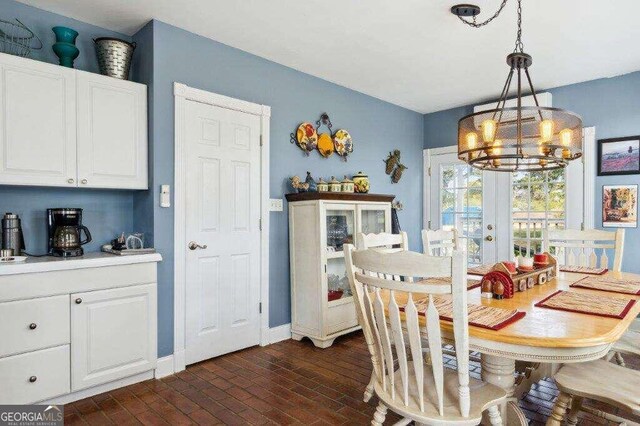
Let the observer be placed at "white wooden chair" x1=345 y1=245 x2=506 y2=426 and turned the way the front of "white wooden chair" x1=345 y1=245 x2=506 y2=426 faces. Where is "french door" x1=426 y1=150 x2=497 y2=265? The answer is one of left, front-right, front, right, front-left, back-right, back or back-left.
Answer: front-left

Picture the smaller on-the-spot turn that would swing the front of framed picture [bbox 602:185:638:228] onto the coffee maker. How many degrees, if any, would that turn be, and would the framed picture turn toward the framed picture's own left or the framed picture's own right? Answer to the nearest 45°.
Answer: approximately 45° to the framed picture's own right

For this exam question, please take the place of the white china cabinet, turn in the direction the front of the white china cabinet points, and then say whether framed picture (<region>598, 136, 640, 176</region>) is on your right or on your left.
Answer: on your left

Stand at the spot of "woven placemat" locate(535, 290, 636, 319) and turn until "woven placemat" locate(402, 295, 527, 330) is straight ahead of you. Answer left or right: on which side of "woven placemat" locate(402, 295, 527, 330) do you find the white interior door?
right

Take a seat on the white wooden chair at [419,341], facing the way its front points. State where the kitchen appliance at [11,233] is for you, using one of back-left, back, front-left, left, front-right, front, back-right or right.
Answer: back-left

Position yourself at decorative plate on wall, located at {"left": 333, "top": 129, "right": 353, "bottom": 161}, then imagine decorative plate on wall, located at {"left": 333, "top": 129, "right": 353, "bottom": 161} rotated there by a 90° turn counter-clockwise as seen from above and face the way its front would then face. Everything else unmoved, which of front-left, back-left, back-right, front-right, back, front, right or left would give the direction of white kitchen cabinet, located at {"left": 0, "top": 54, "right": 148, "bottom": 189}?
back

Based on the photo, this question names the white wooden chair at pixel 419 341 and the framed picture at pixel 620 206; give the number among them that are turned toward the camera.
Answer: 1

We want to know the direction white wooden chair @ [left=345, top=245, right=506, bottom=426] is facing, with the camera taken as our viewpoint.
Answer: facing away from the viewer and to the right of the viewer

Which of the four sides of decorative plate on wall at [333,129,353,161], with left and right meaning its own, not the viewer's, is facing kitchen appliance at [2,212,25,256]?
right
